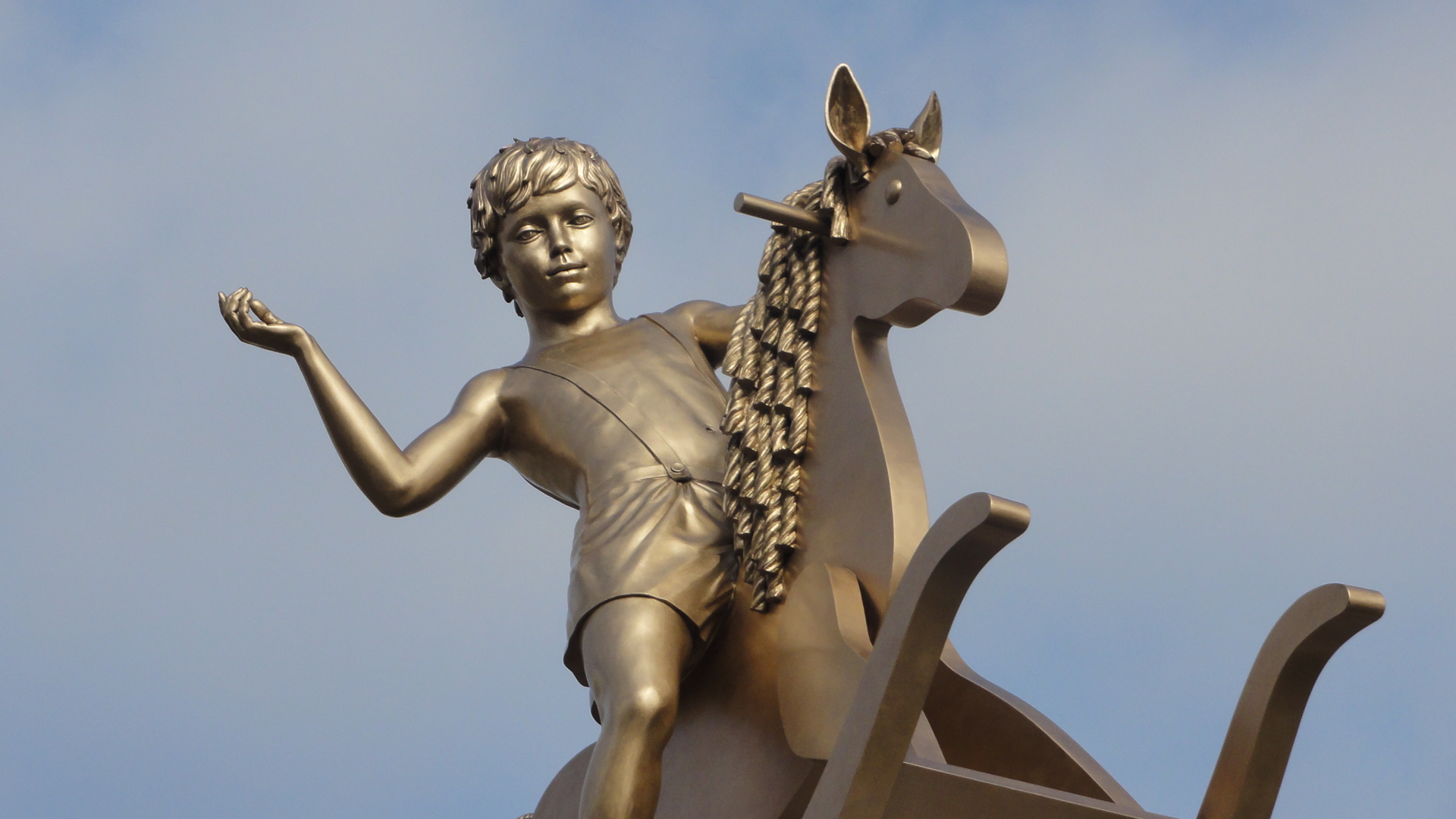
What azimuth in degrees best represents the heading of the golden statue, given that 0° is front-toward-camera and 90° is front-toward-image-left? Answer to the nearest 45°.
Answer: approximately 315°
